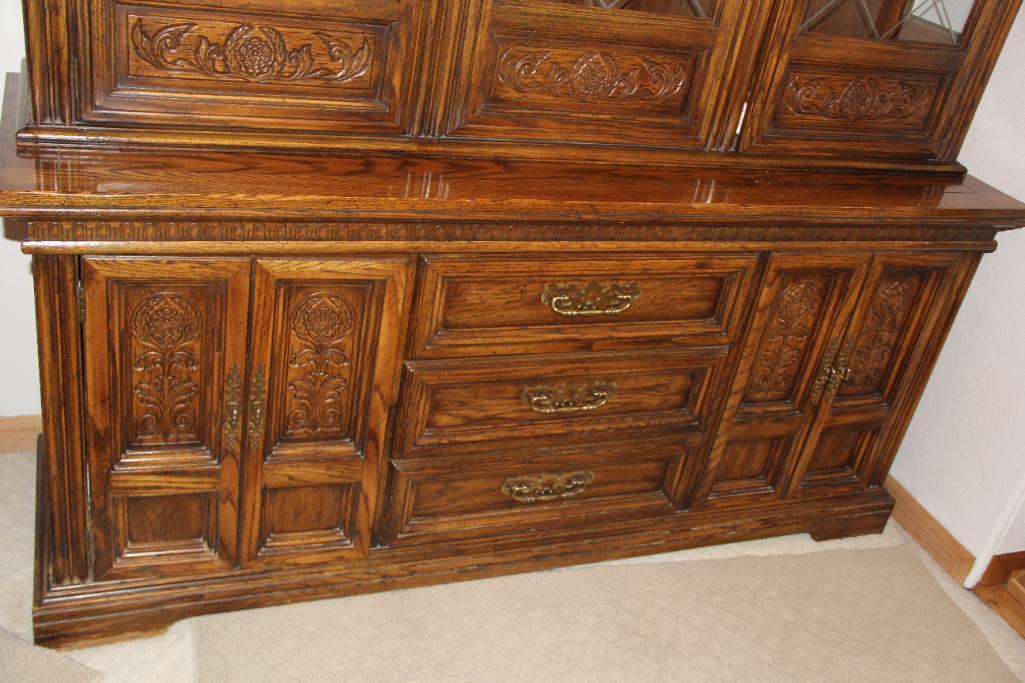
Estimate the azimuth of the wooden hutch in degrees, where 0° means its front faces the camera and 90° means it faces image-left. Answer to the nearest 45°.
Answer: approximately 0°
